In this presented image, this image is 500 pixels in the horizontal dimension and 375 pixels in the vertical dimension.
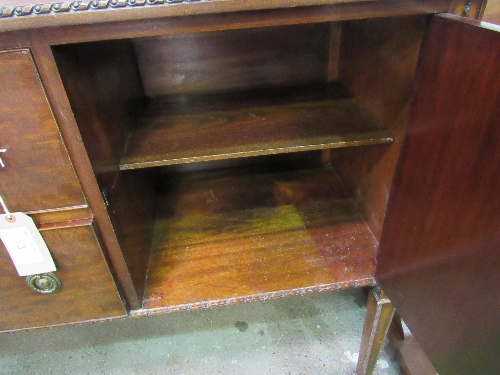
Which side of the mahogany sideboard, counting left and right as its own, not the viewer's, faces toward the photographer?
front
